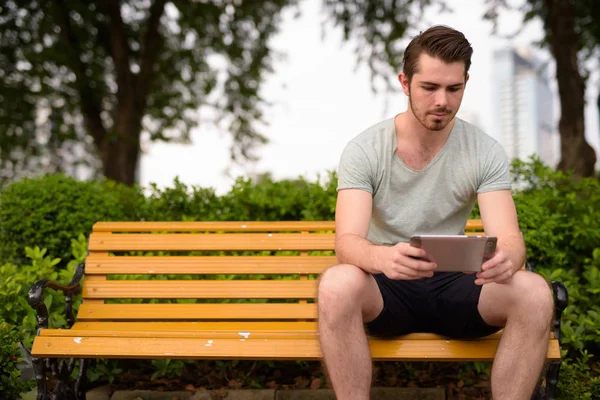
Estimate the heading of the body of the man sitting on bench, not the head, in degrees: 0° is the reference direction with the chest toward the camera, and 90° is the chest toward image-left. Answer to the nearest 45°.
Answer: approximately 0°

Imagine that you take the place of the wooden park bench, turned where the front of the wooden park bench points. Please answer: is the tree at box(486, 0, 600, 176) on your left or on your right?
on your left

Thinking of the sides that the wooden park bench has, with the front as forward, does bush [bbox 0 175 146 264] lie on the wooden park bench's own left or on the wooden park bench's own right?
on the wooden park bench's own right

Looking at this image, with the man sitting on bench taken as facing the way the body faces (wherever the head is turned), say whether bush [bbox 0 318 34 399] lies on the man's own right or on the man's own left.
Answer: on the man's own right

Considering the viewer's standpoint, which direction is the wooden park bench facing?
facing the viewer

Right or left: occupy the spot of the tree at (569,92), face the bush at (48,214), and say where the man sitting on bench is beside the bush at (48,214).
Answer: left

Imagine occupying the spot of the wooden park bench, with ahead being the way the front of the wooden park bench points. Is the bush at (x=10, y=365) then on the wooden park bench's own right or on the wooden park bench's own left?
on the wooden park bench's own right
